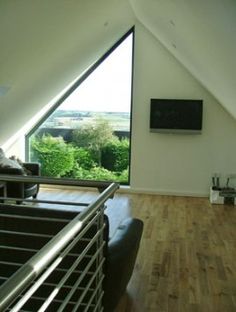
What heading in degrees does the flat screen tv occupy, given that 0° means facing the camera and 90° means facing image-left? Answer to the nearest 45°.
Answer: approximately 0°

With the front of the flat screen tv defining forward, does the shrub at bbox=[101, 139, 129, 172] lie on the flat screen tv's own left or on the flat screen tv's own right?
on the flat screen tv's own right

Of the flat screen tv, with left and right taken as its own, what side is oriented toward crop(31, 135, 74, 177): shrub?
right

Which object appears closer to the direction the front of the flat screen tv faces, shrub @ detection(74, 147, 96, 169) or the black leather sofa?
the black leather sofa

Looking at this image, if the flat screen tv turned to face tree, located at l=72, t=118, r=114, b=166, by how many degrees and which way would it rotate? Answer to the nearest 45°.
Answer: approximately 90° to its right

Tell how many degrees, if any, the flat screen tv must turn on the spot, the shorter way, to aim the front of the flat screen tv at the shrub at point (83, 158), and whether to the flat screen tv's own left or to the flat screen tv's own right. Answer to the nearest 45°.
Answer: approximately 90° to the flat screen tv's own right

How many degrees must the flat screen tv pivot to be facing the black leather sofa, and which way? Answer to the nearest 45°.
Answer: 0° — it already faces it
